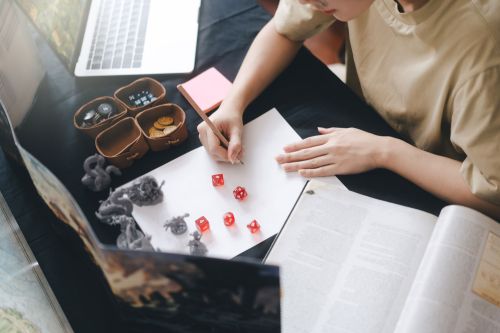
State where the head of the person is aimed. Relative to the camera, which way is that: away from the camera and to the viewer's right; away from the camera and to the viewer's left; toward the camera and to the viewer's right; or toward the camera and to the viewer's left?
toward the camera and to the viewer's left

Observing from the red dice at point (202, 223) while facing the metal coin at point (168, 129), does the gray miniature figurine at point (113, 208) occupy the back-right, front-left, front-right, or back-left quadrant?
front-left

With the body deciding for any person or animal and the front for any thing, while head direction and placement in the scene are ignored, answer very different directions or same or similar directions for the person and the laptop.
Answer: very different directions

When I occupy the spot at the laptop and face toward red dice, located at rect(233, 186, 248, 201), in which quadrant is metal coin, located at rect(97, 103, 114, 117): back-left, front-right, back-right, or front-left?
front-right

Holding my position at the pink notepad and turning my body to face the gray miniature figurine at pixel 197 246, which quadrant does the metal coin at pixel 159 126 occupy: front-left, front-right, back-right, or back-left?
front-right
